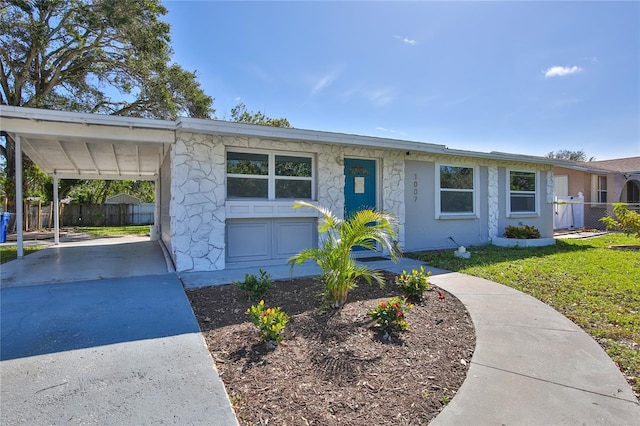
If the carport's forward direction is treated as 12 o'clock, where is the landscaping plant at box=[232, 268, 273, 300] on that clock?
The landscaping plant is roughly at 11 o'clock from the carport.

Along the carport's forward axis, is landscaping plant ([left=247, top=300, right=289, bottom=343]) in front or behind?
in front

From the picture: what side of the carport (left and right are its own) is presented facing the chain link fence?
left

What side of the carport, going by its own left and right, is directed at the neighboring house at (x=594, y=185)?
left

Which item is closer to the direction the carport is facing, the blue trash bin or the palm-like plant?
the palm-like plant

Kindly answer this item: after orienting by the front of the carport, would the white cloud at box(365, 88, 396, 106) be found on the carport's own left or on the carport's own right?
on the carport's own left

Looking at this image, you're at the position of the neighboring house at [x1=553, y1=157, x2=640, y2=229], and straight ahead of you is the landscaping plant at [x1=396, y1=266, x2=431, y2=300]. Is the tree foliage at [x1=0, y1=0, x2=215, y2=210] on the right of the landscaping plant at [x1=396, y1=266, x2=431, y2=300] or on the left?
right

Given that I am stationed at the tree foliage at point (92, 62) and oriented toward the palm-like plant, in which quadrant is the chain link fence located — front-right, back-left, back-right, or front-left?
front-left

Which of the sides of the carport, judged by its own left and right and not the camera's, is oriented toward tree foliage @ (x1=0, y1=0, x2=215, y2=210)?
back

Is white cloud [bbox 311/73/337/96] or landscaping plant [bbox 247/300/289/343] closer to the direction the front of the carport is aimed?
the landscaping plant

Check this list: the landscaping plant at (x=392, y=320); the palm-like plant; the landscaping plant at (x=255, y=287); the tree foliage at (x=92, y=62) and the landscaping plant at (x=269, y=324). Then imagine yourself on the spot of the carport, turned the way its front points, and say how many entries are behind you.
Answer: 1

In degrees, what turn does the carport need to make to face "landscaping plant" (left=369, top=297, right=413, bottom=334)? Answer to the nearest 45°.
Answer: approximately 45° to its left

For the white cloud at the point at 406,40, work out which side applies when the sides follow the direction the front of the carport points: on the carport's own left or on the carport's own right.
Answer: on the carport's own left

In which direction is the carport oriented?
toward the camera

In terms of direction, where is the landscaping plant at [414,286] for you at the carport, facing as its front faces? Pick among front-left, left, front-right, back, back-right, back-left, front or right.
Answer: front-left
